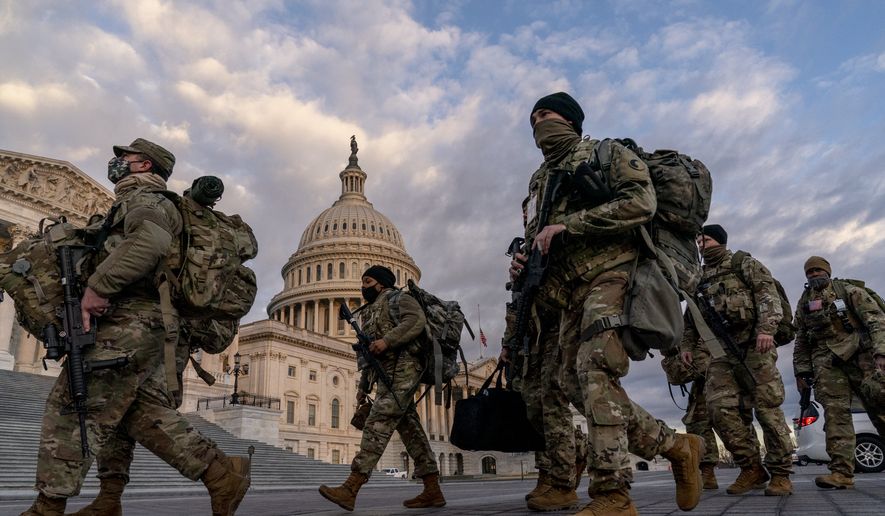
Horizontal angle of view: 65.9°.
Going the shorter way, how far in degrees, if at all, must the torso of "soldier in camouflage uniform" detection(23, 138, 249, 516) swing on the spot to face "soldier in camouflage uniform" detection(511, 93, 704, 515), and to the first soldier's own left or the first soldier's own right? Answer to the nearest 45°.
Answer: approximately 135° to the first soldier's own left

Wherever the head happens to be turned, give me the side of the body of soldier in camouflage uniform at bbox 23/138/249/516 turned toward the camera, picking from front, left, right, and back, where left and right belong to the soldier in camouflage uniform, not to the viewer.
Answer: left

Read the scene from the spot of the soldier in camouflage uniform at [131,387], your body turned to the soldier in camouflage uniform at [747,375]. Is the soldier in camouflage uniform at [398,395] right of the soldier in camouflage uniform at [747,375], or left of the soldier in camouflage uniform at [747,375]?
left

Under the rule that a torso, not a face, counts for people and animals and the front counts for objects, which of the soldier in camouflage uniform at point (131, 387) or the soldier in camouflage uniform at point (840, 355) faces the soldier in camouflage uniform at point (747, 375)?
the soldier in camouflage uniform at point (840, 355)

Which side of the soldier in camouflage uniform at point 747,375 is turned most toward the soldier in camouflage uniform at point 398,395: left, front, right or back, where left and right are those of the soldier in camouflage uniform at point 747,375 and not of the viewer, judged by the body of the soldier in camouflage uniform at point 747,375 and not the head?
front

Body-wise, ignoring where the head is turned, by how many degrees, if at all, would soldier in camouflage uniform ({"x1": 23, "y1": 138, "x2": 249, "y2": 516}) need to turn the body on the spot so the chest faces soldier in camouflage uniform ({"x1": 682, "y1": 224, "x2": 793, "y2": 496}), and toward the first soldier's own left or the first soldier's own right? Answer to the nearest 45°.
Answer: approximately 180°

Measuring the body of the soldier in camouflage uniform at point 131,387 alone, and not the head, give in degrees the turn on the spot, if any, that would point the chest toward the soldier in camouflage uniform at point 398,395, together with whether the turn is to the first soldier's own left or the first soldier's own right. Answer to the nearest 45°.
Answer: approximately 135° to the first soldier's own right

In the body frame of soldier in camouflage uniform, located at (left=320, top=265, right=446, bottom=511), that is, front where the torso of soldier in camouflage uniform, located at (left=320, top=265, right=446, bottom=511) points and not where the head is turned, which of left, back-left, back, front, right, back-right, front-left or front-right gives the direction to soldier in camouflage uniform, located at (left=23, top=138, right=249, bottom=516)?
front-left

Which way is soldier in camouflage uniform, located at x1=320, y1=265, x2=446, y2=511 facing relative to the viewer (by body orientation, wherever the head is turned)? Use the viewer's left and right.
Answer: facing to the left of the viewer
